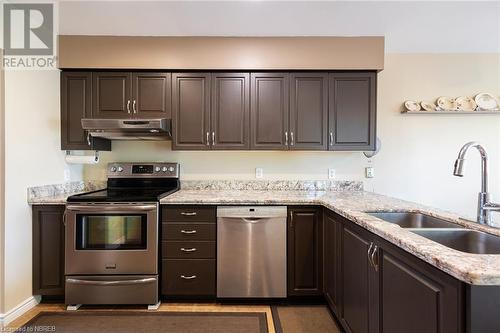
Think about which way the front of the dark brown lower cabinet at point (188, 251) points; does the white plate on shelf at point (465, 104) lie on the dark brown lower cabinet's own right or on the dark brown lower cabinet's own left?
on the dark brown lower cabinet's own left

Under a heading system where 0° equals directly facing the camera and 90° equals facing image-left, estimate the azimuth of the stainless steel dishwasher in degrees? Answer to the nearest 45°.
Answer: approximately 0°

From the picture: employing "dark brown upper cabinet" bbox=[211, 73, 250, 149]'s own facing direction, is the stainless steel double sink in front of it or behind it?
in front

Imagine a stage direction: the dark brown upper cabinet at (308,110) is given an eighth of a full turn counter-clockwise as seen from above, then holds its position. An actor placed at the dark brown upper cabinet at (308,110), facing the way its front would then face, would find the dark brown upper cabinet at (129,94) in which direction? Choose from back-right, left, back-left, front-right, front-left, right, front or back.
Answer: back-right

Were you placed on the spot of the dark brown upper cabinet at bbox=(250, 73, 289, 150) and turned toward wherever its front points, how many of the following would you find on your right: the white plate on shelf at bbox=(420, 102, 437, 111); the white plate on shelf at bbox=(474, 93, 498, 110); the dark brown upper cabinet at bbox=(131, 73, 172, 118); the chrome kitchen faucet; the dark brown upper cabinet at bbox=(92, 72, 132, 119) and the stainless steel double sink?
2

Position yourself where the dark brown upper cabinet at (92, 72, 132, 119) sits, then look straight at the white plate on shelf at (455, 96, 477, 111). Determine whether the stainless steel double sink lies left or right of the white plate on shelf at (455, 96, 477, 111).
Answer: right

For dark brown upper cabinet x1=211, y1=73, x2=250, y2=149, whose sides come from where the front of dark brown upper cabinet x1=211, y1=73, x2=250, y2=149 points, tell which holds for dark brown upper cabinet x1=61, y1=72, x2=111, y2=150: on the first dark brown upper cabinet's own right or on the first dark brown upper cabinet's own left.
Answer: on the first dark brown upper cabinet's own right

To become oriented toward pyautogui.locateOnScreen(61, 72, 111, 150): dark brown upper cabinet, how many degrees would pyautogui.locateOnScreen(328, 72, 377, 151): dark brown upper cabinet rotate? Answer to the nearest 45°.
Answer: approximately 90° to its right

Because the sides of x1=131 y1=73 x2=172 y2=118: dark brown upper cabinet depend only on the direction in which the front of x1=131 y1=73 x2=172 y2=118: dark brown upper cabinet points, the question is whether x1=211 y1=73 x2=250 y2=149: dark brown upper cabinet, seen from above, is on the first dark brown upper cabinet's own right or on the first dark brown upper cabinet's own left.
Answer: on the first dark brown upper cabinet's own left

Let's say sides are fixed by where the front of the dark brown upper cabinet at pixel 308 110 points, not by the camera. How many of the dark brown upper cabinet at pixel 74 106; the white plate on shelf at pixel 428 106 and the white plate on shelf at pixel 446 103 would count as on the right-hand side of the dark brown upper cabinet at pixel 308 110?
1

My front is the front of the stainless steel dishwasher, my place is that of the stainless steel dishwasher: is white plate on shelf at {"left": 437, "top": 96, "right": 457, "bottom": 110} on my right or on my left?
on my left
